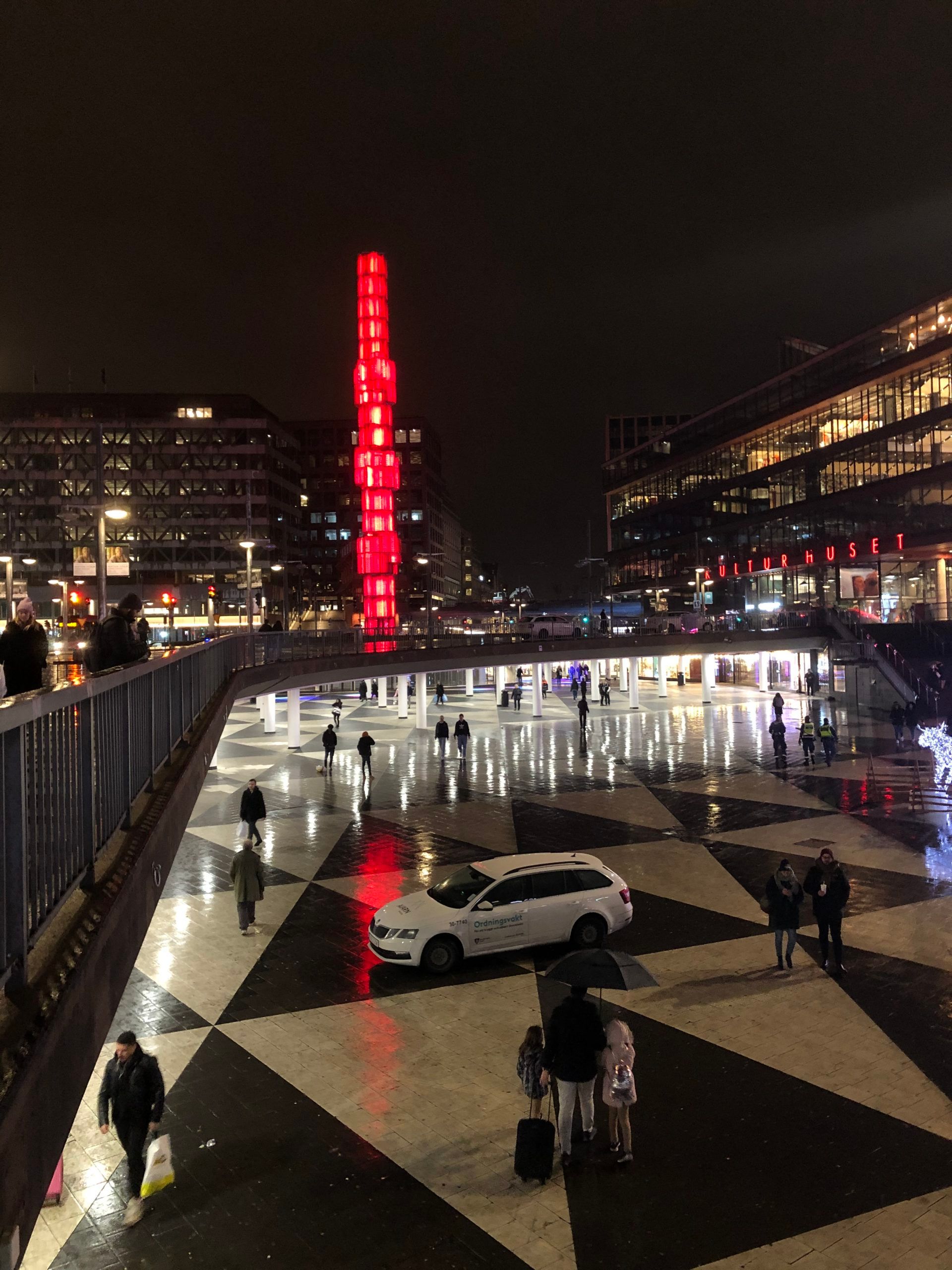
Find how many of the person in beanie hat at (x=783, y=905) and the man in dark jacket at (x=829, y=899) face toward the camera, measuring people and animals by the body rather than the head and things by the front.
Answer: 2

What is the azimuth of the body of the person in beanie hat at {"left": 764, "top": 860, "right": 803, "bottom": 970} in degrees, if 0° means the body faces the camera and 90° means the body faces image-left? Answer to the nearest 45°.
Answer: approximately 0°

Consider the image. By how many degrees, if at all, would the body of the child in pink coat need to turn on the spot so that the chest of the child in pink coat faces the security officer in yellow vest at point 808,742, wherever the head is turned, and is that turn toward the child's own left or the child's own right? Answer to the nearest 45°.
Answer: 0° — they already face them

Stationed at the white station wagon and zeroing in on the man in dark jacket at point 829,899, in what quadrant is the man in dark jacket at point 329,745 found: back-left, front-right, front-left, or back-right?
back-left

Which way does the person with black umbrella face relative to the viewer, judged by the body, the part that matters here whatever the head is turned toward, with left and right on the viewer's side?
facing away from the viewer

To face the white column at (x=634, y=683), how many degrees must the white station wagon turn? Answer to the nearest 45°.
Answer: approximately 135° to its right

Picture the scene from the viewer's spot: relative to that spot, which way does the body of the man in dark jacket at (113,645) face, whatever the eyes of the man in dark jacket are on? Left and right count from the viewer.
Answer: facing to the right of the viewer
